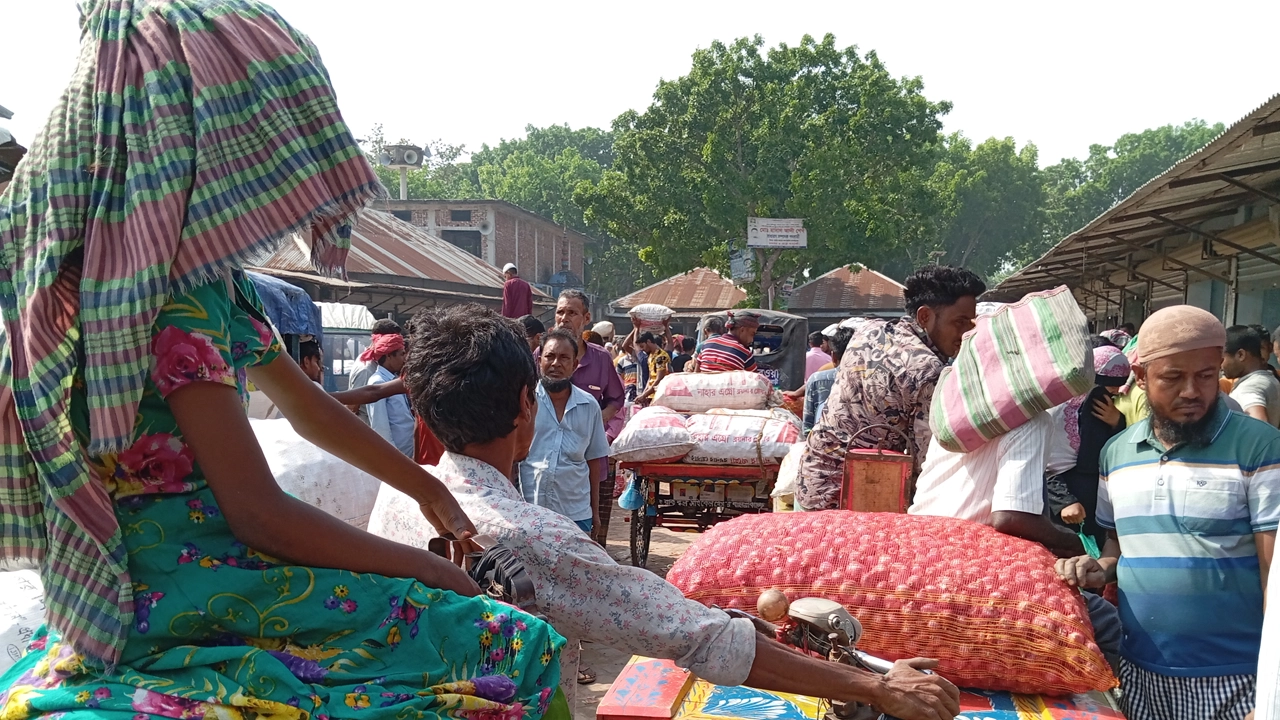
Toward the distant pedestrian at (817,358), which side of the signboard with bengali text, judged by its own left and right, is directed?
front

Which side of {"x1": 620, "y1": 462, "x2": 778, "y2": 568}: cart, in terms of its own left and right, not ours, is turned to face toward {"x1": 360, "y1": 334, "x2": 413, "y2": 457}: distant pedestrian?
left

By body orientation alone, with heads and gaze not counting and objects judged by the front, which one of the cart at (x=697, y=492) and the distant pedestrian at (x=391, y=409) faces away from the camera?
the cart

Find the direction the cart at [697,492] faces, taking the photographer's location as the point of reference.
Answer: facing away from the viewer

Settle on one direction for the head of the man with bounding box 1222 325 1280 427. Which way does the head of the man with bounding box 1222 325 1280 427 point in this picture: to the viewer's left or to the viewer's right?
to the viewer's left

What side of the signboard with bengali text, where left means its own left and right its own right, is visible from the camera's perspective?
front

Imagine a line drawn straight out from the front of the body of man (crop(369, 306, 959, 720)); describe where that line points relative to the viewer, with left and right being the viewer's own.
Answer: facing away from the viewer and to the right of the viewer

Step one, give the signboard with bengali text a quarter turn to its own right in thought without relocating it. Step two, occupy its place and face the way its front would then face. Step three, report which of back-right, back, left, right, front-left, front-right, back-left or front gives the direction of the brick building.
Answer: front-right

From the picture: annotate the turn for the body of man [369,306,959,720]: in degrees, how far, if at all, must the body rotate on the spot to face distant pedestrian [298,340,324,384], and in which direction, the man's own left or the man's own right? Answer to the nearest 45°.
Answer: approximately 90° to the man's own left

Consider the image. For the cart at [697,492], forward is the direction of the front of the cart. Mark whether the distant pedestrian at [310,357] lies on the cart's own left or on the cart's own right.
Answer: on the cart's own left

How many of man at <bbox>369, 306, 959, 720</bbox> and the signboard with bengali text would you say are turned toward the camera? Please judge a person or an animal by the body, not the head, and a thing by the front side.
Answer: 1
